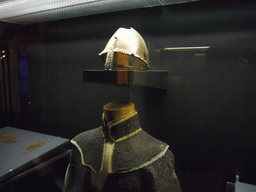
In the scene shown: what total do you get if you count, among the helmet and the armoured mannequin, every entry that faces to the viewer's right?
0

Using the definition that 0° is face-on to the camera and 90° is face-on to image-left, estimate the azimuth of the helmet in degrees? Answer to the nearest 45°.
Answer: approximately 45°

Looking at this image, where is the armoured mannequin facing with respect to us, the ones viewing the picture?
facing the viewer and to the left of the viewer

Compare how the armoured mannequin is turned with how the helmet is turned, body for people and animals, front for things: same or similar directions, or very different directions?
same or similar directions
